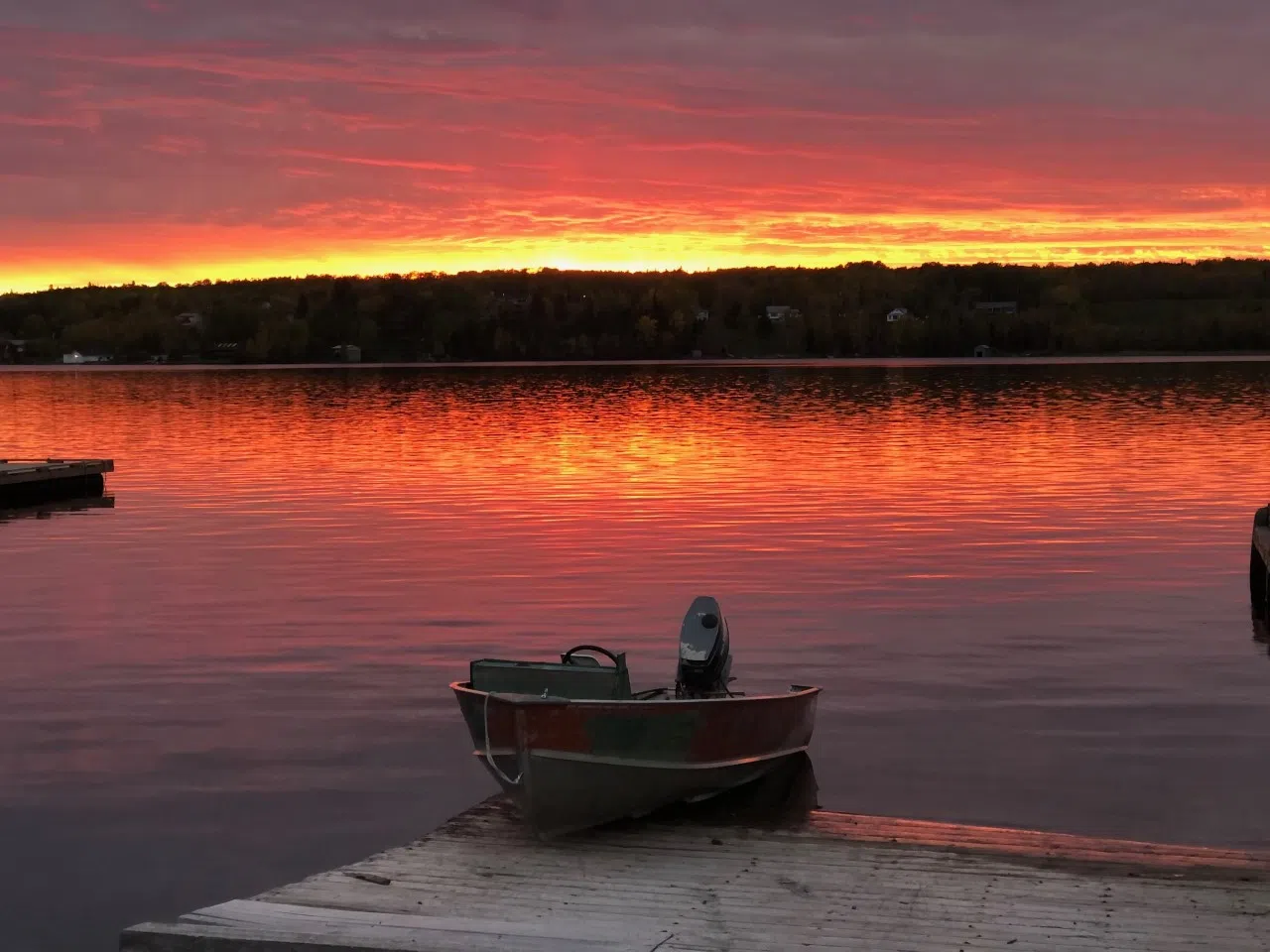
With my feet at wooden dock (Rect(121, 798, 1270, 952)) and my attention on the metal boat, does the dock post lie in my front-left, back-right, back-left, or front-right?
front-right

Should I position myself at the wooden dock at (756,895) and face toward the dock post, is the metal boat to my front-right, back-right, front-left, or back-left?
front-left

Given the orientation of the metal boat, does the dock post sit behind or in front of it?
behind

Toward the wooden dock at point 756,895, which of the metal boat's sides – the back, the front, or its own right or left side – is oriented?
left

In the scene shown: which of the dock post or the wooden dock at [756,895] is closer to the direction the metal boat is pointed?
the wooden dock
